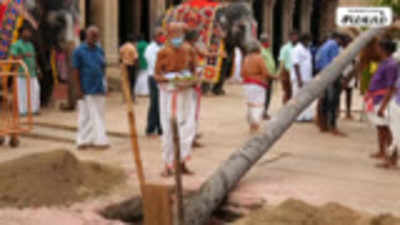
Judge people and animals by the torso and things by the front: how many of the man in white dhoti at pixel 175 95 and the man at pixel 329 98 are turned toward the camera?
1

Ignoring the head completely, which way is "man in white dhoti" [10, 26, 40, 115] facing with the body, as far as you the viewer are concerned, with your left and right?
facing the viewer and to the left of the viewer

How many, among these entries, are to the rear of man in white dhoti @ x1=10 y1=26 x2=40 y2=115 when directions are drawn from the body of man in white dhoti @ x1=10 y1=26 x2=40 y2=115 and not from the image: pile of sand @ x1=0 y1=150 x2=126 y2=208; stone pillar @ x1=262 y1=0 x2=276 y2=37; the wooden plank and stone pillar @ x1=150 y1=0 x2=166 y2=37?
2

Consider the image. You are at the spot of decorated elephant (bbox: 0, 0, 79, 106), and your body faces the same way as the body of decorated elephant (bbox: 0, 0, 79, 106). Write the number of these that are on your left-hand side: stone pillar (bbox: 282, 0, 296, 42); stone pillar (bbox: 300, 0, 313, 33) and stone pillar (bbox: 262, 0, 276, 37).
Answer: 3

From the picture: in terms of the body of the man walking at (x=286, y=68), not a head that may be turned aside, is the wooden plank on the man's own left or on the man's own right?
on the man's own right

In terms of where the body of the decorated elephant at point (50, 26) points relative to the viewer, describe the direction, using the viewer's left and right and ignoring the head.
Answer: facing the viewer and to the right of the viewer

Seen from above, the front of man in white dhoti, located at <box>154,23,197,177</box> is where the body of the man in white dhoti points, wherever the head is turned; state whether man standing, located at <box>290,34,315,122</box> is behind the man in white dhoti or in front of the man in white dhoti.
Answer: behind

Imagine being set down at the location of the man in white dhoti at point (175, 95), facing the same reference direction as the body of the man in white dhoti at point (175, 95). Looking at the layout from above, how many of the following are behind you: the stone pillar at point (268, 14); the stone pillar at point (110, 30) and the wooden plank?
2

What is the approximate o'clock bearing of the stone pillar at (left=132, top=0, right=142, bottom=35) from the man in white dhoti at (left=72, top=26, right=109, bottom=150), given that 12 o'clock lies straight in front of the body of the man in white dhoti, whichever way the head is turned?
The stone pillar is roughly at 8 o'clock from the man in white dhoti.
